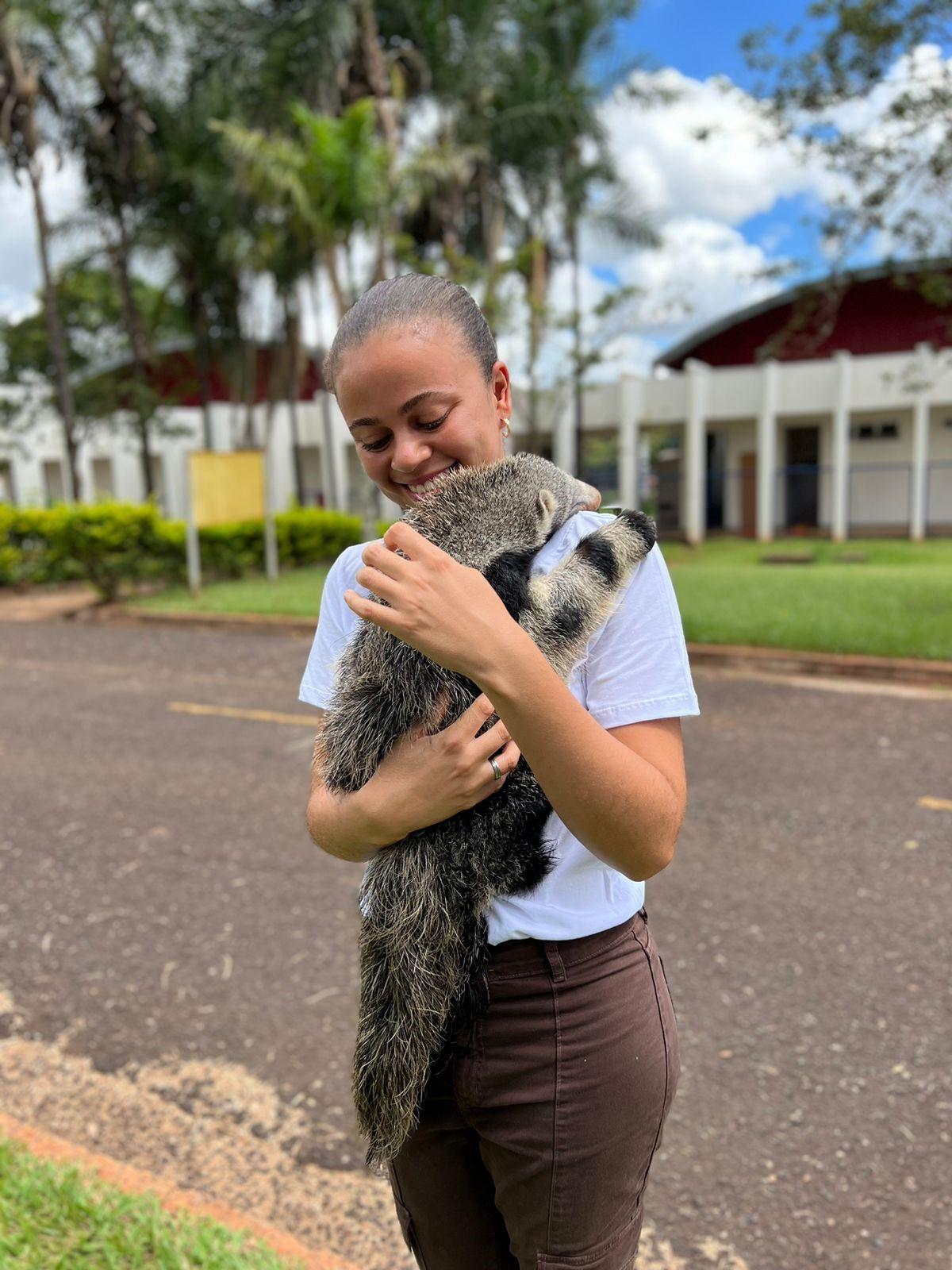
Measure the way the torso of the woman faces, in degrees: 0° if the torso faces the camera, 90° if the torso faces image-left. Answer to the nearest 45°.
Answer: approximately 45°

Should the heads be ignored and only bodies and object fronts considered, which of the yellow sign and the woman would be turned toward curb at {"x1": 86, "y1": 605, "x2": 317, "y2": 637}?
the yellow sign

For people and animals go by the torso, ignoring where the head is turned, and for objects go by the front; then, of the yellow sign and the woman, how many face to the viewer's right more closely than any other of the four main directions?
0

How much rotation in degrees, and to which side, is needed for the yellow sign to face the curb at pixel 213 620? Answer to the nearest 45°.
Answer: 0° — it already faces it

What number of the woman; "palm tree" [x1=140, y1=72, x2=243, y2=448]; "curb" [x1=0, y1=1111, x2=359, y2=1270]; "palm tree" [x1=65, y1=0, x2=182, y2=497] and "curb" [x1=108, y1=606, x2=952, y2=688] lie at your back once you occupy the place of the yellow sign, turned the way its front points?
2

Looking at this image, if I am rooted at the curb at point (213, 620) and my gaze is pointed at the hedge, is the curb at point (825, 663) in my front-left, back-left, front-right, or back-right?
back-right

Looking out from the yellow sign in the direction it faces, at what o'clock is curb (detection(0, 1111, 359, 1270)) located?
The curb is roughly at 12 o'clock from the yellow sign.

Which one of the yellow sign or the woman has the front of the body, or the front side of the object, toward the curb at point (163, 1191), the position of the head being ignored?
the yellow sign

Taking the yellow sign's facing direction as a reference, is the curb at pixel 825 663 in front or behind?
in front

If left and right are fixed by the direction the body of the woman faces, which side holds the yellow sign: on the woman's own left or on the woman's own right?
on the woman's own right

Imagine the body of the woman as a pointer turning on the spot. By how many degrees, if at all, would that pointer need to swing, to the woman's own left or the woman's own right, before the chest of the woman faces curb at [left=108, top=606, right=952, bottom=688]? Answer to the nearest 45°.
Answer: approximately 135° to the woman's own right

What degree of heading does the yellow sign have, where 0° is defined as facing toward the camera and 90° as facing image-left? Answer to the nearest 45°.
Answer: approximately 0°

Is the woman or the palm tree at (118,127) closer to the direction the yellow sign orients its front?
the woman
